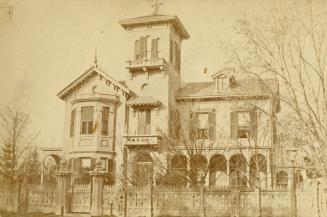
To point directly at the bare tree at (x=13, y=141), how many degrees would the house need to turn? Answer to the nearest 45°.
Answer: approximately 45° to its right

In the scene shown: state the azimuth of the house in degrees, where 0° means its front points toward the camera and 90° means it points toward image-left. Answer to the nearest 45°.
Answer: approximately 0°

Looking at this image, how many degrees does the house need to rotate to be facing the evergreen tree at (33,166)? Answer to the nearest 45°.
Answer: approximately 90° to its right

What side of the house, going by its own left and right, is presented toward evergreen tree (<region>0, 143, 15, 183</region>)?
right
